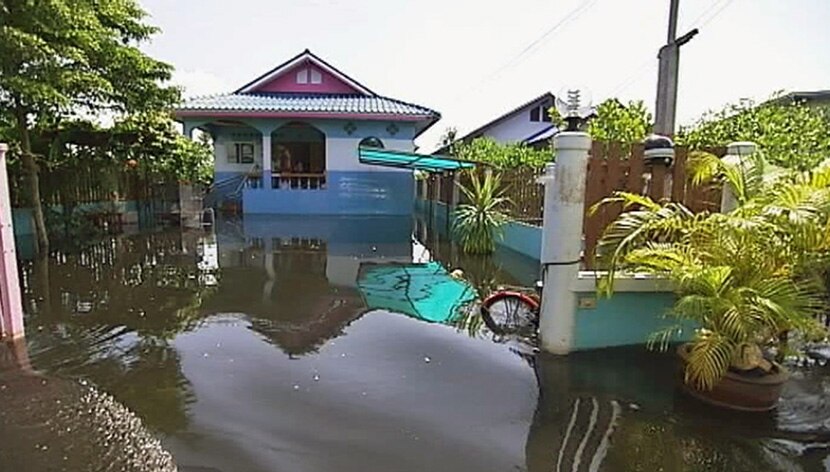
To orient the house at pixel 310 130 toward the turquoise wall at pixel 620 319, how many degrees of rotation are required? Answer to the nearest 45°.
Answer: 0° — it already faces it

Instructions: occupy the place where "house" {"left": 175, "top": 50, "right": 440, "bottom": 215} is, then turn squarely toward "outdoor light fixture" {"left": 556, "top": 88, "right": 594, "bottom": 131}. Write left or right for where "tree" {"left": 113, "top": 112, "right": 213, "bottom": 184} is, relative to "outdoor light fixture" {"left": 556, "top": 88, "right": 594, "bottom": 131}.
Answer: right

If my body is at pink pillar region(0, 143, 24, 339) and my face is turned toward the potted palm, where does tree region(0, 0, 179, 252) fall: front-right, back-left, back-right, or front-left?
back-left

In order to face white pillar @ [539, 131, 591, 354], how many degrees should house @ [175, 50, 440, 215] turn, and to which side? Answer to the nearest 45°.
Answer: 0° — it already faces it

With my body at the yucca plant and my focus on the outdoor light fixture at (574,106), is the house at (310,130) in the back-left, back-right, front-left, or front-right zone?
back-right

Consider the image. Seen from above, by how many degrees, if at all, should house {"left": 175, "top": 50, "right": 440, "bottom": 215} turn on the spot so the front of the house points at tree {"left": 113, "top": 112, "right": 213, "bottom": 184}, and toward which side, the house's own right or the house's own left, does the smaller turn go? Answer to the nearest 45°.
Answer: approximately 45° to the house's own right

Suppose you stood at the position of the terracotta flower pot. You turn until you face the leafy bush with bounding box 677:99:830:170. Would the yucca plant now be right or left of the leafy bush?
left

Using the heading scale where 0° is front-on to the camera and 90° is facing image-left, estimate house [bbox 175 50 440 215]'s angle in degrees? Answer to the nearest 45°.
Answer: approximately 0°

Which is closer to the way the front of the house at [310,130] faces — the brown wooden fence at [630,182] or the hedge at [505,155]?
the brown wooden fence

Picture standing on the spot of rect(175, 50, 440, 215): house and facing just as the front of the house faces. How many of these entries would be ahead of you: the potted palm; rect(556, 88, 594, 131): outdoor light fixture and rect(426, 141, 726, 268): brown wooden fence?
3
